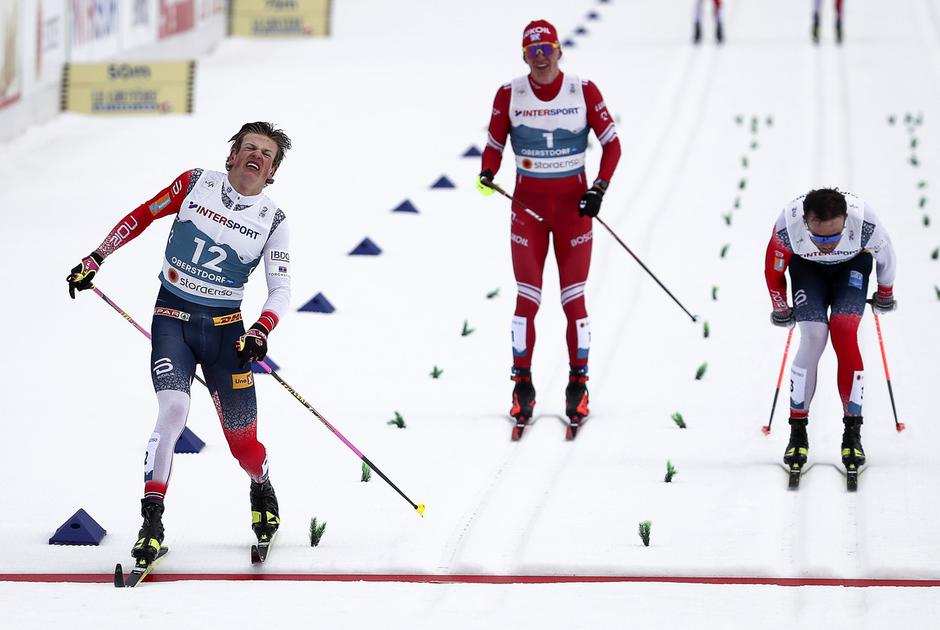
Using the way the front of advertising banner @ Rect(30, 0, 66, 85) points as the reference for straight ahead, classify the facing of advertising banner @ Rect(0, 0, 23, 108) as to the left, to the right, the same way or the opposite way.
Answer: the same way

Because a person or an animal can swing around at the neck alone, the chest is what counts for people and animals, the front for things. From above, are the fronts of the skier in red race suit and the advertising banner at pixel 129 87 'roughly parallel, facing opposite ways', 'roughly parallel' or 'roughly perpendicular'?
roughly parallel

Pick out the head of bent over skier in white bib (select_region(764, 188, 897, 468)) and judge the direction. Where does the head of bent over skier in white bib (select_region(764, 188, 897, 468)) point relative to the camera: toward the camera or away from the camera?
toward the camera

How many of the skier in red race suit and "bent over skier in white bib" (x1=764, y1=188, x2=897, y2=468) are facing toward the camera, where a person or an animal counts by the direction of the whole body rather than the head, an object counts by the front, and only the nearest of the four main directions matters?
2

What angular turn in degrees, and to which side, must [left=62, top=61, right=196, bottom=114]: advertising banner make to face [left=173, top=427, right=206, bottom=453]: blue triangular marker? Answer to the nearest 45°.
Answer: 0° — it already faces it

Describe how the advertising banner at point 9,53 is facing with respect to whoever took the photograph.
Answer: facing the viewer and to the right of the viewer

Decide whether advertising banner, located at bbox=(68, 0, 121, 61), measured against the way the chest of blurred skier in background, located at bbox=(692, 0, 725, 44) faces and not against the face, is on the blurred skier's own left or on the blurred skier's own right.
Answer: on the blurred skier's own right

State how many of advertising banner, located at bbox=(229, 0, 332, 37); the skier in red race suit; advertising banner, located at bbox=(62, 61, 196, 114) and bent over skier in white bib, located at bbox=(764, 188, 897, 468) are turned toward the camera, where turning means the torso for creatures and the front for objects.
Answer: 4

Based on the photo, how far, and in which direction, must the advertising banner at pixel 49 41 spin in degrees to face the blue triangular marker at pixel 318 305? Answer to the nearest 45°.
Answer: approximately 45° to its right

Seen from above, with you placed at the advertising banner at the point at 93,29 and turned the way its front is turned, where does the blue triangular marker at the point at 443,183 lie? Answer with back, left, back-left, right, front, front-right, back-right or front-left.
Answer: right

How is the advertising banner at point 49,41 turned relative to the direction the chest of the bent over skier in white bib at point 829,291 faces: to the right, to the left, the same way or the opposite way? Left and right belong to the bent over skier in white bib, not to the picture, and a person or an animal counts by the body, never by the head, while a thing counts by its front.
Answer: to the left

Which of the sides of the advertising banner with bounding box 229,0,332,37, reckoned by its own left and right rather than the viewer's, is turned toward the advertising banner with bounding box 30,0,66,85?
front

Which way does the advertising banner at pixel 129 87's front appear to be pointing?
toward the camera

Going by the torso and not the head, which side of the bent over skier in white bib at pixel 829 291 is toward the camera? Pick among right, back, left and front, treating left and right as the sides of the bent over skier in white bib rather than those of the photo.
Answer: front

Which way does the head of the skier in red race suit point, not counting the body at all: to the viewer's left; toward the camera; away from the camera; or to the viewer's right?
toward the camera

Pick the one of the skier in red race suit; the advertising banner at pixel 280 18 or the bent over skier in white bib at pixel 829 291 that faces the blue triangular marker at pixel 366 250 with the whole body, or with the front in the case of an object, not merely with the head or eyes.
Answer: the advertising banner

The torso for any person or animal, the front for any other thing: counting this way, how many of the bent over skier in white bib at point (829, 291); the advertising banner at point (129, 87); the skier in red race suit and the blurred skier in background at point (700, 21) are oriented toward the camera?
4

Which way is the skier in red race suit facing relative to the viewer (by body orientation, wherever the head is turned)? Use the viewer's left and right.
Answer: facing the viewer

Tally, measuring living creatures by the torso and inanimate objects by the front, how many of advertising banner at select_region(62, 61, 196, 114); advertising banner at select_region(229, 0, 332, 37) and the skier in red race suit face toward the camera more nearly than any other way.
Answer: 3

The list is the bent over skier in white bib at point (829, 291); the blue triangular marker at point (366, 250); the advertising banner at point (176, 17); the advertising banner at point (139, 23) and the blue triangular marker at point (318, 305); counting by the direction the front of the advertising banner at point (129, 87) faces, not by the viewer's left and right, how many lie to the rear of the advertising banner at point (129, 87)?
2
